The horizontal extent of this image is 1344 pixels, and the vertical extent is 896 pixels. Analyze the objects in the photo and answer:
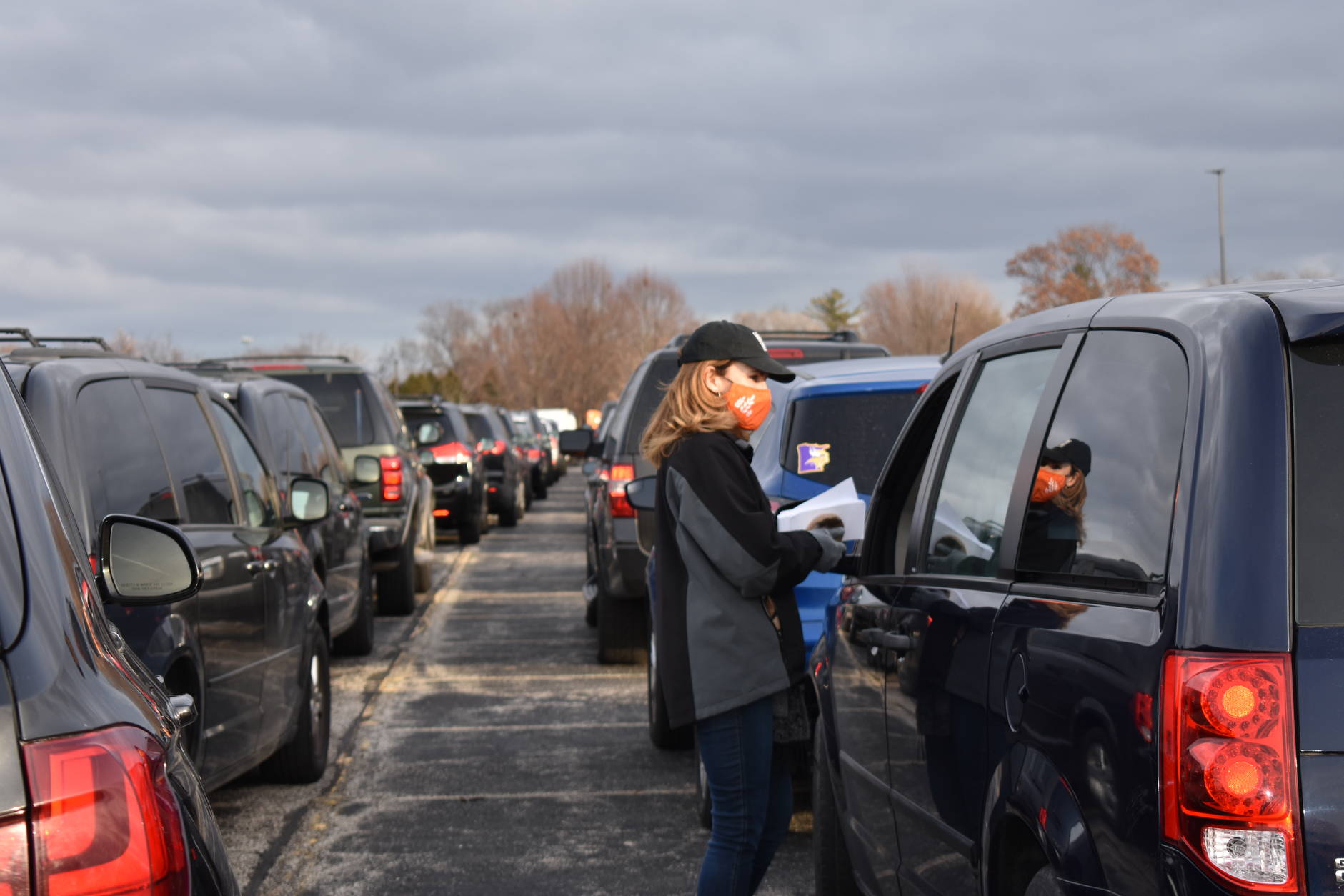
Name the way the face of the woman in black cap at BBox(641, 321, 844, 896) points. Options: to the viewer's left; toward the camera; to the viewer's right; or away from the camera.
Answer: to the viewer's right

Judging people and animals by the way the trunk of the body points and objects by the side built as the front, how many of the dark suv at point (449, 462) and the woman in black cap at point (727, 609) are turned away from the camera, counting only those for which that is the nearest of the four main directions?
1

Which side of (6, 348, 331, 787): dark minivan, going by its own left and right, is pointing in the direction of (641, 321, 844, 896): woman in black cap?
right

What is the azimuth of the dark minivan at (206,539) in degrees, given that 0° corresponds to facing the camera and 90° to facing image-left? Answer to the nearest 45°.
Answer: approximately 225°

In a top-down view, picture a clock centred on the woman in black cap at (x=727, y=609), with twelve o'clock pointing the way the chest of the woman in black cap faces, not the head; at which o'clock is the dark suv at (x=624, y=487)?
The dark suv is roughly at 9 o'clock from the woman in black cap.

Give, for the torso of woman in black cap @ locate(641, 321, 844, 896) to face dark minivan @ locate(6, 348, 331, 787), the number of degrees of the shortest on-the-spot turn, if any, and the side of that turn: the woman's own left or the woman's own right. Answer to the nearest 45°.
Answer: approximately 135° to the woman's own left

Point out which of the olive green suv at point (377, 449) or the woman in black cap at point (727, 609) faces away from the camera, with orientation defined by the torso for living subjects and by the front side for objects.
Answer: the olive green suv

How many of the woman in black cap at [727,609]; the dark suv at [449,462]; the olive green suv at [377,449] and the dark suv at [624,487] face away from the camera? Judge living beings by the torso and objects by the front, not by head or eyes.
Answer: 3

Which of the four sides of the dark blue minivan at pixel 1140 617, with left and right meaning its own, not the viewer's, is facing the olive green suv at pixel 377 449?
front

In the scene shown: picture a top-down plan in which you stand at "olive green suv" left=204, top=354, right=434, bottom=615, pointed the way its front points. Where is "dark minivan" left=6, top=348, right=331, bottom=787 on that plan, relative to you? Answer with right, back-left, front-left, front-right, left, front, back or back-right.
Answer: back

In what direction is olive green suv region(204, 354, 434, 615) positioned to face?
away from the camera

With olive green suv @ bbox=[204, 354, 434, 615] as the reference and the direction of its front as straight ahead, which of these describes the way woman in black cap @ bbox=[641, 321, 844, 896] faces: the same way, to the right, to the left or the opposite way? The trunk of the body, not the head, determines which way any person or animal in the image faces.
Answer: to the right

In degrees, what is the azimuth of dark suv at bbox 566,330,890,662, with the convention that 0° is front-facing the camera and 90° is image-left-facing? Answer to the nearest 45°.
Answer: approximately 180°

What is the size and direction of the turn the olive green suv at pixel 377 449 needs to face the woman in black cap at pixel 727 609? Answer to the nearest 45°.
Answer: approximately 180°

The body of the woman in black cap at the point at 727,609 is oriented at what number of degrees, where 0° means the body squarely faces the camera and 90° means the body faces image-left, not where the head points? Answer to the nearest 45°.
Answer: approximately 270°

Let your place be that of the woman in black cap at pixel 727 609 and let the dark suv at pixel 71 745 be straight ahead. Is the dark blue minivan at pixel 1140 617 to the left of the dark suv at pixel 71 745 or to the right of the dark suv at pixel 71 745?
left
